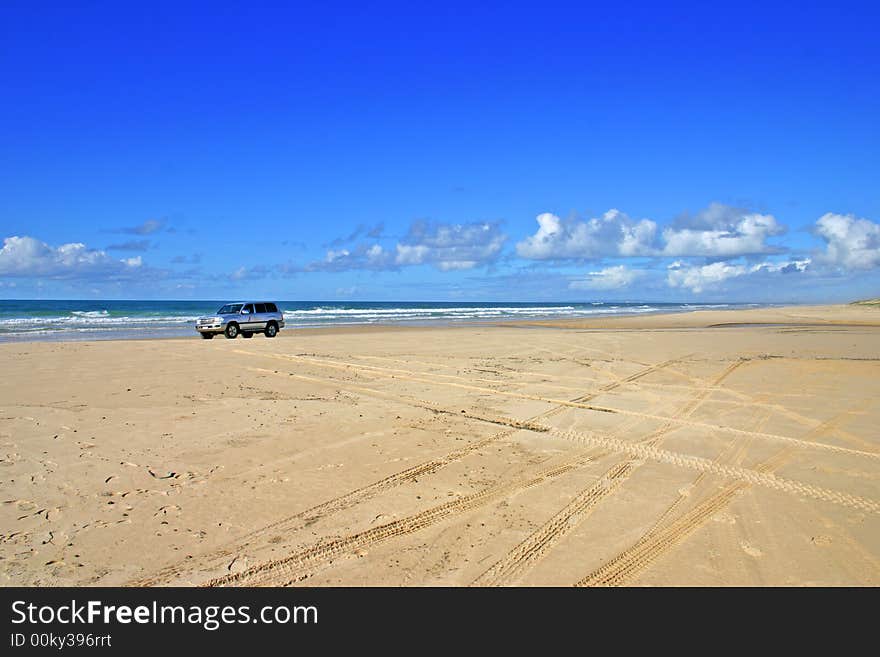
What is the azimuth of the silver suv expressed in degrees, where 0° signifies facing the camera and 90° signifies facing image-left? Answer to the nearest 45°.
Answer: approximately 45°
